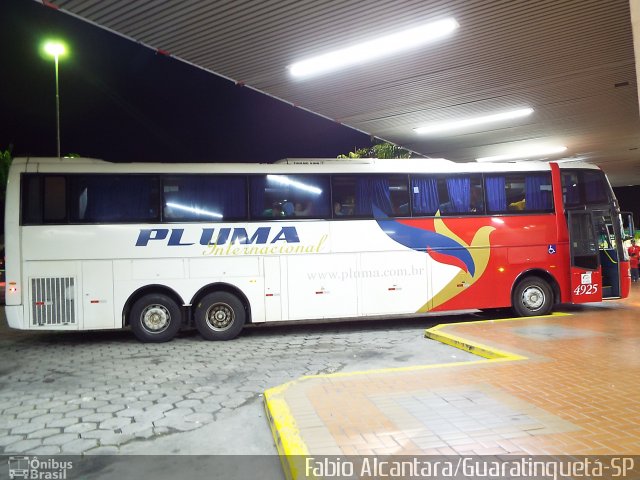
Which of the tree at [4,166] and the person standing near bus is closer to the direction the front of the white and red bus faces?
the person standing near bus

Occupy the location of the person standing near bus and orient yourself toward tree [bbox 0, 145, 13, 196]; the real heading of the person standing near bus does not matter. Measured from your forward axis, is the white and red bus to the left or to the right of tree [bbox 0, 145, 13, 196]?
left

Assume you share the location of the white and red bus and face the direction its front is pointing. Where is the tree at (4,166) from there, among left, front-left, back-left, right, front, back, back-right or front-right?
back-left

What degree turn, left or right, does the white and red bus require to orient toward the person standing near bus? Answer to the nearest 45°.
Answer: approximately 45° to its left

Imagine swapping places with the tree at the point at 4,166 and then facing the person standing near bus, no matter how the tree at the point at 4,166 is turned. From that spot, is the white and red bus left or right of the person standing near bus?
right

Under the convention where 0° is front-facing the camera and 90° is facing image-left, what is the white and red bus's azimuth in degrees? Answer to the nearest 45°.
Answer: approximately 270°
